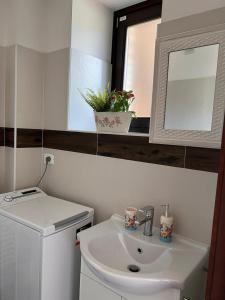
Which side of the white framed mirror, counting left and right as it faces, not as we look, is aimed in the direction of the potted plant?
right

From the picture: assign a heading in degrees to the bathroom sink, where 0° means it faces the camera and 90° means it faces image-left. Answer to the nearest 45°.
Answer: approximately 45°

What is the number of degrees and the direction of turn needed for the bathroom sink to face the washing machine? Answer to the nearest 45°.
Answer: approximately 45° to its right

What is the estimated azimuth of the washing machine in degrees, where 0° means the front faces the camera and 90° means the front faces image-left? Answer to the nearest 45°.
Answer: approximately 315°

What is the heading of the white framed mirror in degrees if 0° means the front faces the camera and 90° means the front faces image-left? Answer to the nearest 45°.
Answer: approximately 45°
